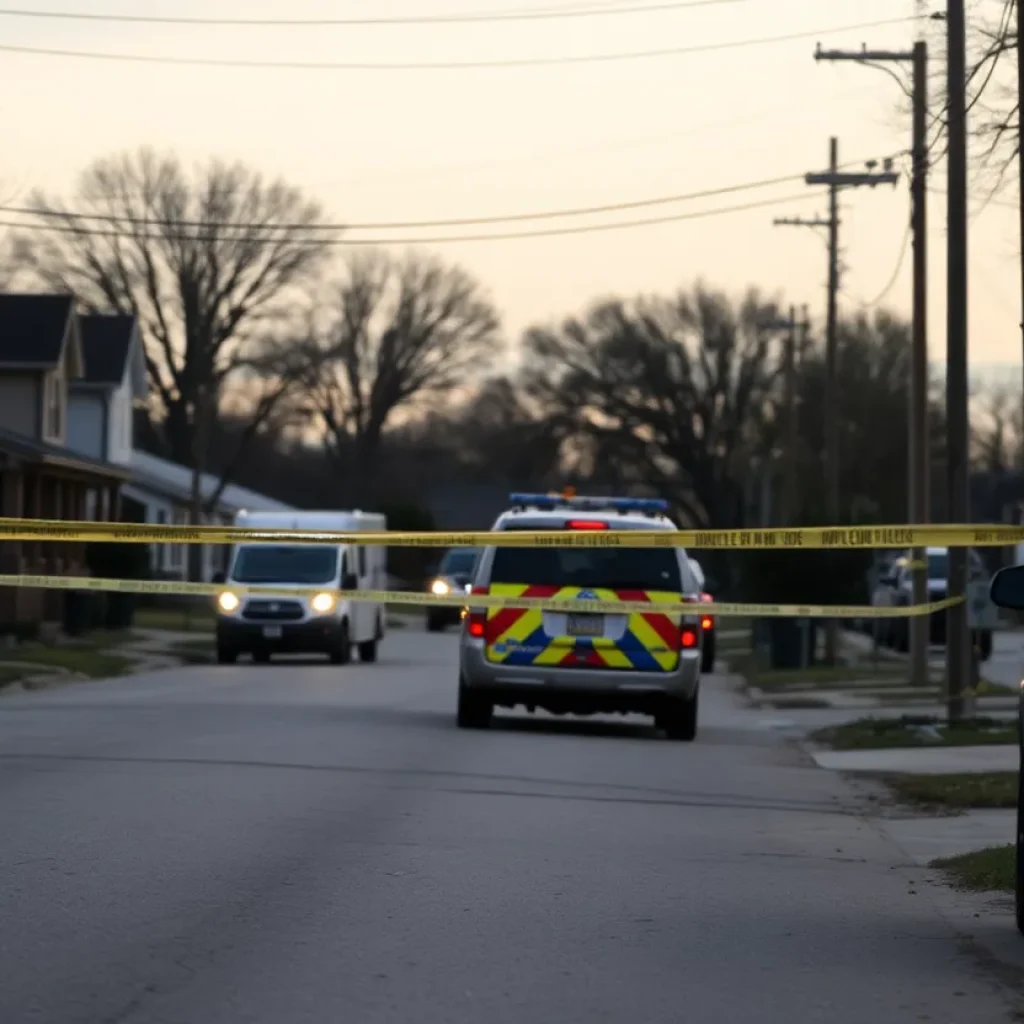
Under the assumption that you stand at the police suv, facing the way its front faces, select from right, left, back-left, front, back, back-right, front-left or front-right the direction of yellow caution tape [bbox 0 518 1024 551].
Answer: back

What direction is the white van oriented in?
toward the camera

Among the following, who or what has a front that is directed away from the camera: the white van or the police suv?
the police suv

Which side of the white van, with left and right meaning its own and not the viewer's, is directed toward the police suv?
front

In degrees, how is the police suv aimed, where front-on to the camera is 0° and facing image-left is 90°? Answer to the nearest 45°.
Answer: approximately 180°

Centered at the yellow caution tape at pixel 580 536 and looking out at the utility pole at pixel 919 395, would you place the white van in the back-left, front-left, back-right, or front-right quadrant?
front-left

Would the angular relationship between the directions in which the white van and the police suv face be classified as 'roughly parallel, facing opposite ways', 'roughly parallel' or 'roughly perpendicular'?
roughly parallel, facing opposite ways

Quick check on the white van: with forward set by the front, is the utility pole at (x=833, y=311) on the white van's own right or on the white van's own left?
on the white van's own left

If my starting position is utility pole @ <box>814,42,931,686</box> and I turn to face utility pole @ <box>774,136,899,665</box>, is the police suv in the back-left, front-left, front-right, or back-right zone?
back-left

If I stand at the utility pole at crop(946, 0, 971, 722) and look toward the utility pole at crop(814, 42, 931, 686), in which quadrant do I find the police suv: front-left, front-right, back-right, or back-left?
back-left

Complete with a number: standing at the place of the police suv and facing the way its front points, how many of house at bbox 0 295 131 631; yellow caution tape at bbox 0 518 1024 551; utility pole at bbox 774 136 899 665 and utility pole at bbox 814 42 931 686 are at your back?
1

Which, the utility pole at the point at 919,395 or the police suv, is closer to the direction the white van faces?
the police suv

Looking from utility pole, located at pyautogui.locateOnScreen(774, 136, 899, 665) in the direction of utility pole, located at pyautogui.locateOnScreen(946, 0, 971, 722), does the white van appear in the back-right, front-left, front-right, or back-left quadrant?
front-right

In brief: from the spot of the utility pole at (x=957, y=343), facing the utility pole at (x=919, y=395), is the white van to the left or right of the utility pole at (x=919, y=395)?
left

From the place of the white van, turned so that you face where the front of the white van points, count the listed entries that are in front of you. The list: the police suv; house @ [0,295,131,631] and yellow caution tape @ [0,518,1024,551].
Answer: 2

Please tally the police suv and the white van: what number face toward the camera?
1

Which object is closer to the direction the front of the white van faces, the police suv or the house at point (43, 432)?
the police suv
